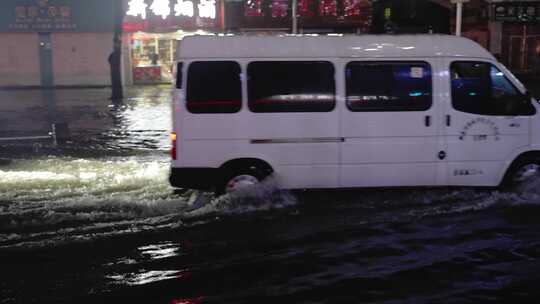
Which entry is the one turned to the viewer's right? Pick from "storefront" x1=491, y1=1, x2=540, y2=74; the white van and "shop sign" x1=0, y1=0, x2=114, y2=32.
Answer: the white van

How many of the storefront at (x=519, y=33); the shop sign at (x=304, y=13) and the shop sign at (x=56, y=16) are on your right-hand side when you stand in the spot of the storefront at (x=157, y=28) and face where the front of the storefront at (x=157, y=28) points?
1

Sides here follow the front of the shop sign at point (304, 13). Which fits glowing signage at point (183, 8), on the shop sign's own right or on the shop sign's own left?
on the shop sign's own right

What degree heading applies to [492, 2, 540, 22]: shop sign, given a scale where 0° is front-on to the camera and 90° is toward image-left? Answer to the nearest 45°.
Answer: approximately 0°

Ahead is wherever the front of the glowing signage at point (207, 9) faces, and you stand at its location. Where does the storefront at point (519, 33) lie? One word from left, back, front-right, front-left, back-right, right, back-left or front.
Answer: left

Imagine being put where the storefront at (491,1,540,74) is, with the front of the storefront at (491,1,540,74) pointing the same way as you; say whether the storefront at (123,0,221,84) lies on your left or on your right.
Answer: on your right

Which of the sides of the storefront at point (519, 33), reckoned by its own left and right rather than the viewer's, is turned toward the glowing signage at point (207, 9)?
right

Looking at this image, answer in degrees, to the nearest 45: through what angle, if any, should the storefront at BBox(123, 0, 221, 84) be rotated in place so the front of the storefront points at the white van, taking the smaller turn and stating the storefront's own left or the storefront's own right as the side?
0° — it already faces it

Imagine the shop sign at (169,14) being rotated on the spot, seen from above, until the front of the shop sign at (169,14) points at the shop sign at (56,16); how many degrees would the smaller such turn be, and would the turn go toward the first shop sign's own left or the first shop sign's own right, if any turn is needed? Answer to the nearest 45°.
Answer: approximately 90° to the first shop sign's own right

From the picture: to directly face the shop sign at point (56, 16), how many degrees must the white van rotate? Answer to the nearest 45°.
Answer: approximately 135° to its left

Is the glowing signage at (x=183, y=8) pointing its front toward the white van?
yes
